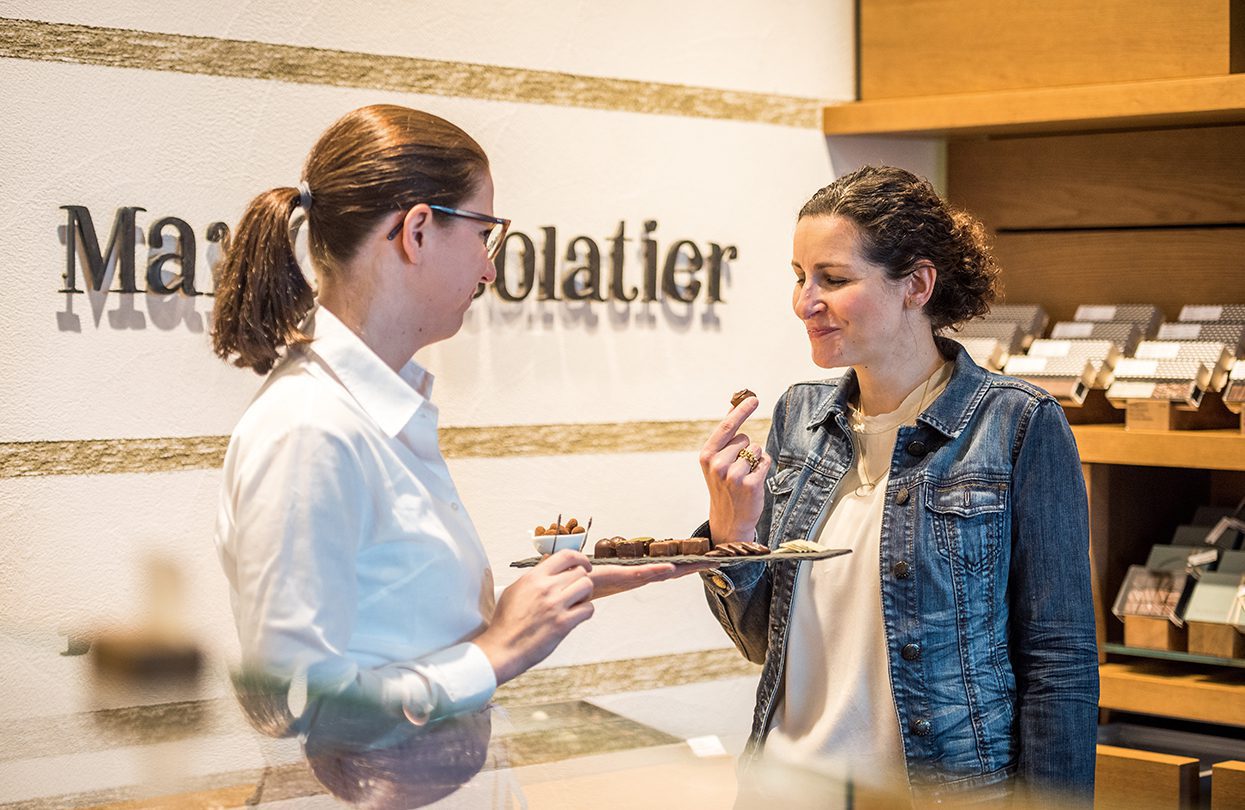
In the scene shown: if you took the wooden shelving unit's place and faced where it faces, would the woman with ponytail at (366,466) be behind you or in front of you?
in front

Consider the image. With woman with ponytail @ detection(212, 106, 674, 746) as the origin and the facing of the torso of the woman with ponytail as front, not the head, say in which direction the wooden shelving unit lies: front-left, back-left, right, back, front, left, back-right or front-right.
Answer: front-left

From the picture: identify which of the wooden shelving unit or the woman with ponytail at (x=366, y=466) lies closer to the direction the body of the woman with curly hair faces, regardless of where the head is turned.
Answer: the woman with ponytail

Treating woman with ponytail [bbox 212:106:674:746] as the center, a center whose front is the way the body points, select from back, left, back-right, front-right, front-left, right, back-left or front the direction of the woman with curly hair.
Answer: front-left

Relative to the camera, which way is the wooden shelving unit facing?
toward the camera

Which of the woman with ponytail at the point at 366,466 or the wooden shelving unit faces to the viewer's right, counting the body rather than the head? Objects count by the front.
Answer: the woman with ponytail

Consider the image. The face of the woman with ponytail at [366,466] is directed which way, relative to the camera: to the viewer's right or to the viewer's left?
to the viewer's right

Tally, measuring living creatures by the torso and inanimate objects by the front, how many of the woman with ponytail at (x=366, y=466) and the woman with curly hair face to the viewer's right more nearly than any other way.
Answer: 1

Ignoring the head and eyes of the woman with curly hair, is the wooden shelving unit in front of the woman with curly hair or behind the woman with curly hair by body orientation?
behind

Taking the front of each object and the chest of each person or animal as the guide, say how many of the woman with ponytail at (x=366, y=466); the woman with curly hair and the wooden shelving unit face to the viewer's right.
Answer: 1

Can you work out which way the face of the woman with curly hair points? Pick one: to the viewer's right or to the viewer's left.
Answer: to the viewer's left

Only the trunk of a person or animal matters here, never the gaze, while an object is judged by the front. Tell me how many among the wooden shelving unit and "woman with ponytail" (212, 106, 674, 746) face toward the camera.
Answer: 1

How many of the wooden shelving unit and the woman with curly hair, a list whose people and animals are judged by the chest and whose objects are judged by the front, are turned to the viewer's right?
0

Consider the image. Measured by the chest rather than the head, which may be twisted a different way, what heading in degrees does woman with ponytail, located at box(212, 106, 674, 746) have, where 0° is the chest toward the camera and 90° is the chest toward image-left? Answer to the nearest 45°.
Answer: approximately 270°

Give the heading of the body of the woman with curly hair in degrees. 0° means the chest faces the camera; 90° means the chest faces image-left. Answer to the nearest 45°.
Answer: approximately 45°

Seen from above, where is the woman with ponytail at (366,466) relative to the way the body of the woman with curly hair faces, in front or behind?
in front
